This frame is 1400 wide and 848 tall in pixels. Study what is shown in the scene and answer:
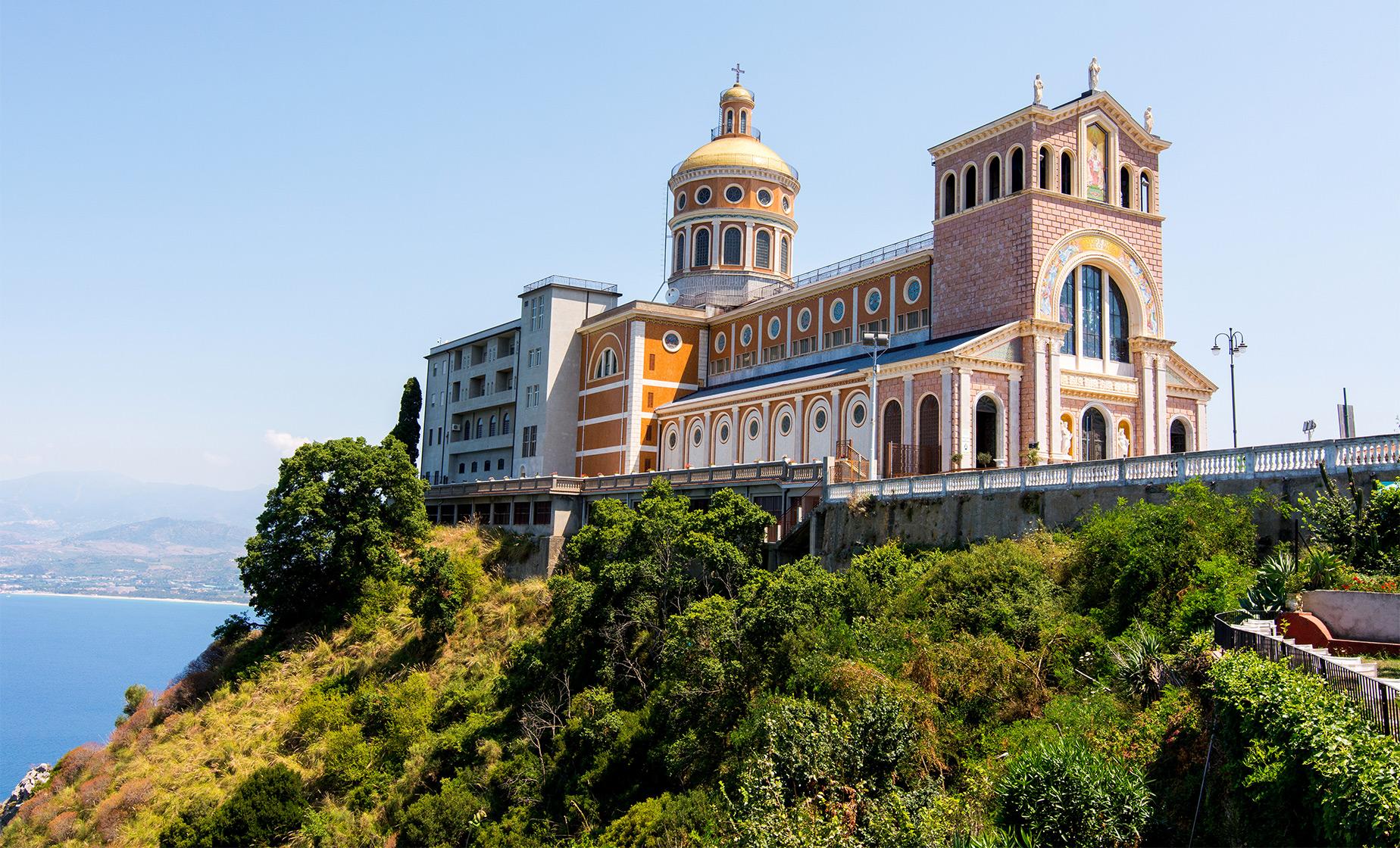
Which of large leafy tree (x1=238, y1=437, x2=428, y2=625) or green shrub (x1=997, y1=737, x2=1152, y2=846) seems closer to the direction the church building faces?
the green shrub

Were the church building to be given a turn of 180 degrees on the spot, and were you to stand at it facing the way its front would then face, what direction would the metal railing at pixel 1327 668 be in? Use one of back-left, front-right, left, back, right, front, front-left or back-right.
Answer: back-left

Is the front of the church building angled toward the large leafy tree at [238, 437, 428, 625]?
no

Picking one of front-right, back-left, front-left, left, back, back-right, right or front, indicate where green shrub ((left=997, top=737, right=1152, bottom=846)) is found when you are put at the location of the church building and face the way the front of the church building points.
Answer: front-right

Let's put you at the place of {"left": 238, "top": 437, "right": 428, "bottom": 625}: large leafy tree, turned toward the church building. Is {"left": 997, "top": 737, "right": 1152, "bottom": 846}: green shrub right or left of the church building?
right

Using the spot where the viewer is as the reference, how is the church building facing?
facing the viewer and to the right of the viewer

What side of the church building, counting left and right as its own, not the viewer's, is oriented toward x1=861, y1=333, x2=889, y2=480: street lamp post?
right
